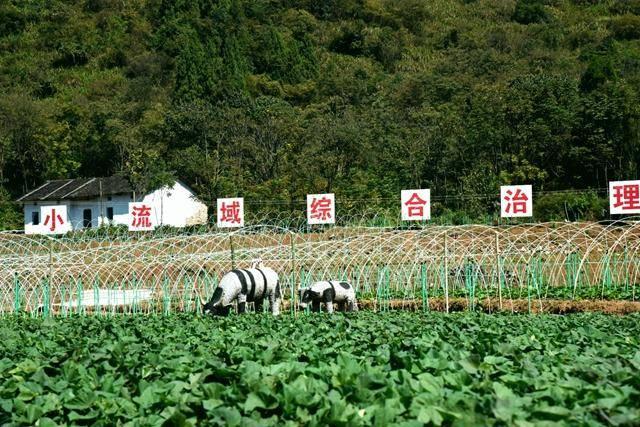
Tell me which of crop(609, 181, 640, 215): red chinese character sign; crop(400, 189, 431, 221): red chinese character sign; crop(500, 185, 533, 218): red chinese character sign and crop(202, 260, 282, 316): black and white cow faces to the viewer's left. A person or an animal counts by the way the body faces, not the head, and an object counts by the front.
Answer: the black and white cow

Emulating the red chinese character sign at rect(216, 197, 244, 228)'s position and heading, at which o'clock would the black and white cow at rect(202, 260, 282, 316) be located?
The black and white cow is roughly at 12 o'clock from the red chinese character sign.

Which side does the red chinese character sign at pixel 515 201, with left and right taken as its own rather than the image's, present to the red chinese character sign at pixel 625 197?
left

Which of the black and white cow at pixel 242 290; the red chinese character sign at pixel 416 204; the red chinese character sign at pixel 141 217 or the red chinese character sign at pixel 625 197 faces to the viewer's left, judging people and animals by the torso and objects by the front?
the black and white cow

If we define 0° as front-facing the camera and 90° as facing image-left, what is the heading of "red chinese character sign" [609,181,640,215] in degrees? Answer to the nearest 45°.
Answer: approximately 0°

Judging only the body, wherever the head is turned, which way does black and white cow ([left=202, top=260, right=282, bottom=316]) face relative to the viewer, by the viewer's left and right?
facing to the left of the viewer

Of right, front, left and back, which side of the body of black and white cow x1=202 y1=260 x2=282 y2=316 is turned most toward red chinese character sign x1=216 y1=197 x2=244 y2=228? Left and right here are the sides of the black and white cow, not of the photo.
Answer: right
